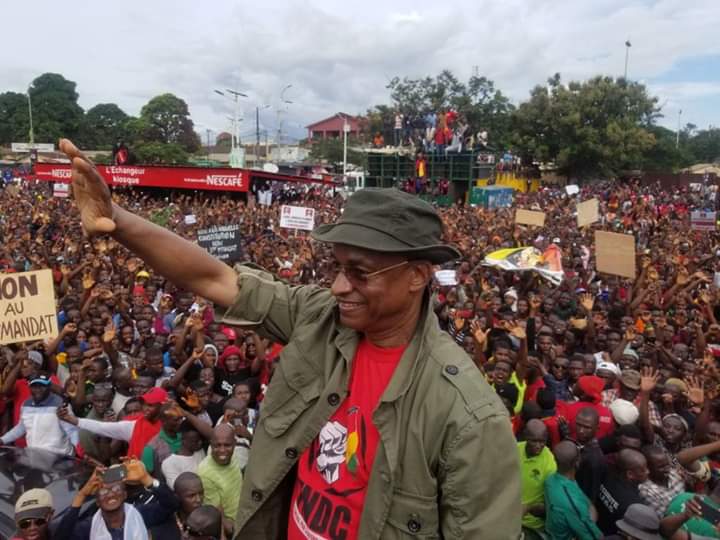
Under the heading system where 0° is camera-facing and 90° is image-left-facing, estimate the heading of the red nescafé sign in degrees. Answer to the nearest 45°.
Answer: approximately 0°

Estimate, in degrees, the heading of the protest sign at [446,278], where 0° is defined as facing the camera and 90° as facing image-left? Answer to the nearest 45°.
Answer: approximately 0°

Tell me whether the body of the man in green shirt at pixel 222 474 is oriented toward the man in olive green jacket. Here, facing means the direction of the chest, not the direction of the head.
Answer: yes

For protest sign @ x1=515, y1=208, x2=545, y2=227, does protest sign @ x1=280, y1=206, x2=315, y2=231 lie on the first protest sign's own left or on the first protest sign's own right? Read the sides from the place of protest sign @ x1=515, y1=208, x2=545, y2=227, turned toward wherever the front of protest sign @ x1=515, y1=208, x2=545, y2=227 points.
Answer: on the first protest sign's own right

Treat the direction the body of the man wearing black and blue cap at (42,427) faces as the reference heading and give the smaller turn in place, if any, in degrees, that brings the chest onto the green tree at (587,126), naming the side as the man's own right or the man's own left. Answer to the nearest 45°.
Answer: approximately 135° to the man's own left

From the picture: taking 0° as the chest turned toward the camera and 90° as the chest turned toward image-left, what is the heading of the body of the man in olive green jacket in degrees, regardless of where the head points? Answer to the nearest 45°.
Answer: approximately 45°

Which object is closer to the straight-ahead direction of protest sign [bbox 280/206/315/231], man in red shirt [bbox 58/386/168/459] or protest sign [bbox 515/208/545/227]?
the man in red shirt

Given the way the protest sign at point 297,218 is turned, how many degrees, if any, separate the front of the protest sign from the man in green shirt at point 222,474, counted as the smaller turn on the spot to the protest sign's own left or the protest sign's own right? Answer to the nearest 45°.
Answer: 0° — it already faces them
